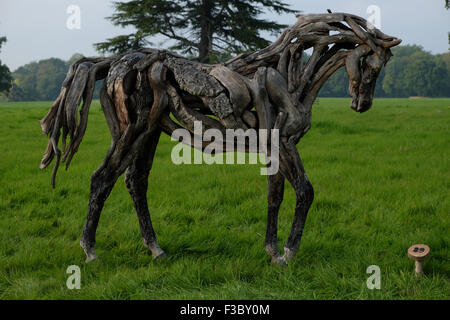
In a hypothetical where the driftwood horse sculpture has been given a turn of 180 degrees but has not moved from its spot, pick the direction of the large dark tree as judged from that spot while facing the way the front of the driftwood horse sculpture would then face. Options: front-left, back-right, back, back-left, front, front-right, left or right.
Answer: right

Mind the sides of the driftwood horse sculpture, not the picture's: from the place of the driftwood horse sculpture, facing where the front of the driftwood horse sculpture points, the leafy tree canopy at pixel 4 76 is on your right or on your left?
on your left

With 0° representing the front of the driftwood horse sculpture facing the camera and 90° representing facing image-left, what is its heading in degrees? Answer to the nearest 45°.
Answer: approximately 270°
